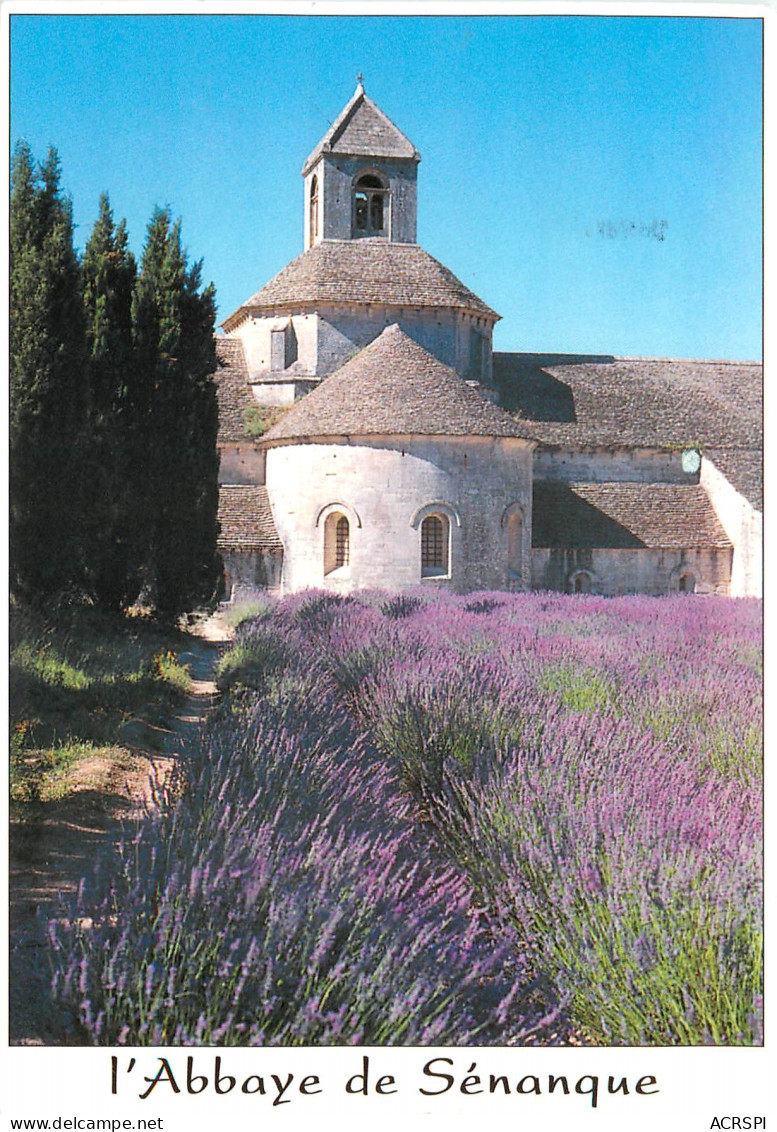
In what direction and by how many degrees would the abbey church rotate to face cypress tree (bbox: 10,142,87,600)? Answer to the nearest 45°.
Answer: approximately 180°

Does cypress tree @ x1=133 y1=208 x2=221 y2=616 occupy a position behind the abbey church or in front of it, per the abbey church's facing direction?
behind
